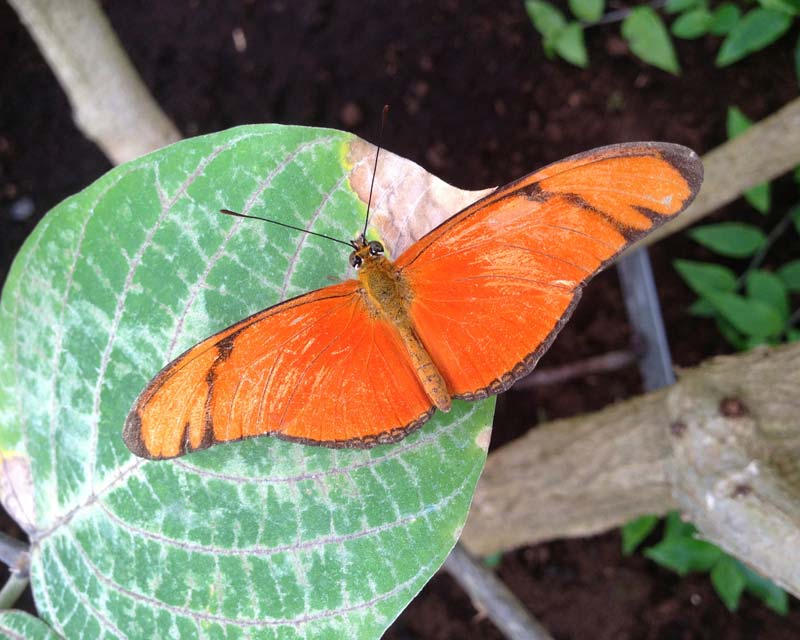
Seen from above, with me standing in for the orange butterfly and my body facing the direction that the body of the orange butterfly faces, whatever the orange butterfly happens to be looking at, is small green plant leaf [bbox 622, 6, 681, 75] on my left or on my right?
on my right

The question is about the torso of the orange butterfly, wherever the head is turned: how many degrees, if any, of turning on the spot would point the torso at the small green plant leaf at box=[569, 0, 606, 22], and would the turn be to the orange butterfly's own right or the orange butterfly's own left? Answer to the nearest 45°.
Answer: approximately 90° to the orange butterfly's own right

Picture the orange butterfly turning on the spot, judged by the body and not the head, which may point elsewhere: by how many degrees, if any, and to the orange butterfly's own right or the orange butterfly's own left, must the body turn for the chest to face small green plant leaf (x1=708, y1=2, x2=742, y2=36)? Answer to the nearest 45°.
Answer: approximately 90° to the orange butterfly's own right

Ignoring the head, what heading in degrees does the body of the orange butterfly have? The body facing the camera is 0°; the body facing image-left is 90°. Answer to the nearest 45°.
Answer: approximately 135°

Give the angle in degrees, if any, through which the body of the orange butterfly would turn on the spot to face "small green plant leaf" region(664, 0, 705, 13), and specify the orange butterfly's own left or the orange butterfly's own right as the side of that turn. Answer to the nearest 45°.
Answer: approximately 90° to the orange butterfly's own right

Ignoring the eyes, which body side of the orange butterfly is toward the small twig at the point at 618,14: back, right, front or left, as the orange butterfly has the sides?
right
